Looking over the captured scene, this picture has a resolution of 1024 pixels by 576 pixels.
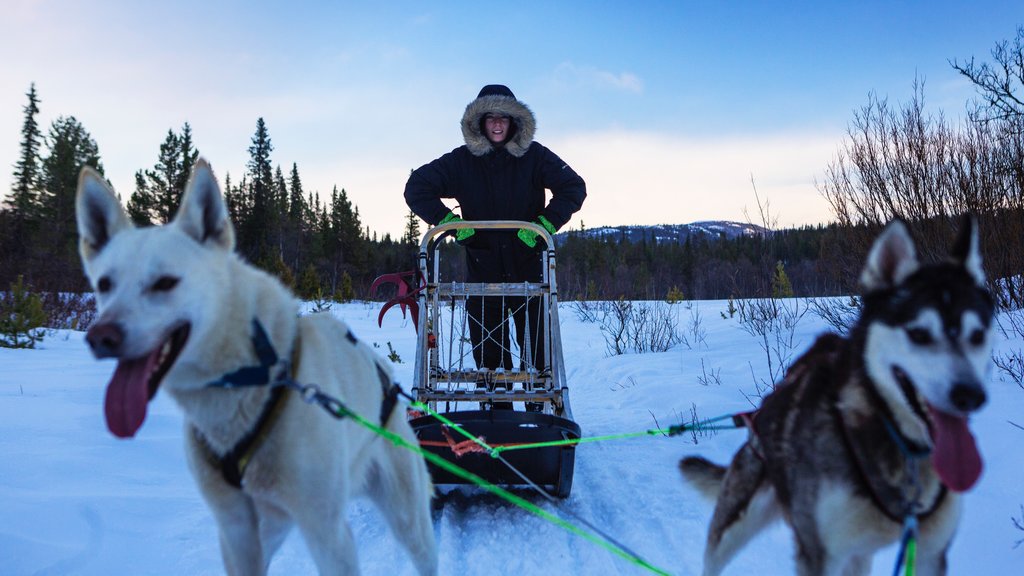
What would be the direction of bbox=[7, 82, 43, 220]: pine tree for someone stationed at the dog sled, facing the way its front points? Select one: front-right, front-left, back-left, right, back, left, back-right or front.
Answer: back-right

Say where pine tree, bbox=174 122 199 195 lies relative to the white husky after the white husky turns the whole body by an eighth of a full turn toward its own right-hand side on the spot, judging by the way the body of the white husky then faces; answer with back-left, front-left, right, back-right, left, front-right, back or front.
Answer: right

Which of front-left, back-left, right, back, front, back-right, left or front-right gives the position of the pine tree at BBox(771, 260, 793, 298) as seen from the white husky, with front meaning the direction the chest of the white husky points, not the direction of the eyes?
back

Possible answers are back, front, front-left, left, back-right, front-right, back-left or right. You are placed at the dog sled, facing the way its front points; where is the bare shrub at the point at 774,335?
back-left

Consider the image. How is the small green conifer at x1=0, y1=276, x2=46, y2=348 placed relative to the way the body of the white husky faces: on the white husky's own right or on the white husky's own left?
on the white husky's own right

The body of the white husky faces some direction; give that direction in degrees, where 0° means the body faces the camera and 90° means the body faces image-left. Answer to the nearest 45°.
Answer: approximately 45°

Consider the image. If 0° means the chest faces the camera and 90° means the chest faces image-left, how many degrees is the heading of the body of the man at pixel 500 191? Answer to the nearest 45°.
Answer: approximately 0°

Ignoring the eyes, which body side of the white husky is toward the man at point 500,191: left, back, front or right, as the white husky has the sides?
back

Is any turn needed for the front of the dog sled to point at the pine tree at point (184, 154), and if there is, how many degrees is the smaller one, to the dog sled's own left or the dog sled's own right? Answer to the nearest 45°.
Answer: approximately 135° to the dog sled's own right

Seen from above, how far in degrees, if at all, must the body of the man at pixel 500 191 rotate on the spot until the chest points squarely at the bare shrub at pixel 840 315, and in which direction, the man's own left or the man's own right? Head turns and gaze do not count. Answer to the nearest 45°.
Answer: approximately 135° to the man's own left
